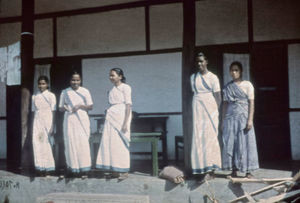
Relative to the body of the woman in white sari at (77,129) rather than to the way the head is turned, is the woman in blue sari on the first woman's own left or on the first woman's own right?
on the first woman's own left

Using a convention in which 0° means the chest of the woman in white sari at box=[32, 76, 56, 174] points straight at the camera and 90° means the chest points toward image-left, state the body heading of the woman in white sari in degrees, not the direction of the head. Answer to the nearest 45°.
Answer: approximately 0°

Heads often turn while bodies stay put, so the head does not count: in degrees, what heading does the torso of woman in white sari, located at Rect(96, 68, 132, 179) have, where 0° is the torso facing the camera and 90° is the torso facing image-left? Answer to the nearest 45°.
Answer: approximately 45°

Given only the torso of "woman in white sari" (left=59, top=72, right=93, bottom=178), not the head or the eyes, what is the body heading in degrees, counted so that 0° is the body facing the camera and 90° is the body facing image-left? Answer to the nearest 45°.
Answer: approximately 0°

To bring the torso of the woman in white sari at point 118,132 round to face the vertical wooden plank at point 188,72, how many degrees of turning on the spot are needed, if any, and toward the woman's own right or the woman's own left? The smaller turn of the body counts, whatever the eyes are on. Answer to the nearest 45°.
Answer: approximately 135° to the woman's own left

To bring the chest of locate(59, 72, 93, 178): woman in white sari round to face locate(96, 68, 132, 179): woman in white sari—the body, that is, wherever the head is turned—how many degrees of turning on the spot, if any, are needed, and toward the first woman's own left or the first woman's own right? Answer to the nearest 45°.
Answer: approximately 45° to the first woman's own left

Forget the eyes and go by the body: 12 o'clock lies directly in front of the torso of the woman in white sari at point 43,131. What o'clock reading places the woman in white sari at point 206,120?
the woman in white sari at point 206,120 is roughly at 10 o'clock from the woman in white sari at point 43,131.

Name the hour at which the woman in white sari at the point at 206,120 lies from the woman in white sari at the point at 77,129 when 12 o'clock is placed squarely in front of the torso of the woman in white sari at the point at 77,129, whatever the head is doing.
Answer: the woman in white sari at the point at 206,120 is roughly at 10 o'clock from the woman in white sari at the point at 77,129.

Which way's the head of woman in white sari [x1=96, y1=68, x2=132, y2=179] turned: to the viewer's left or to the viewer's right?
to the viewer's left
